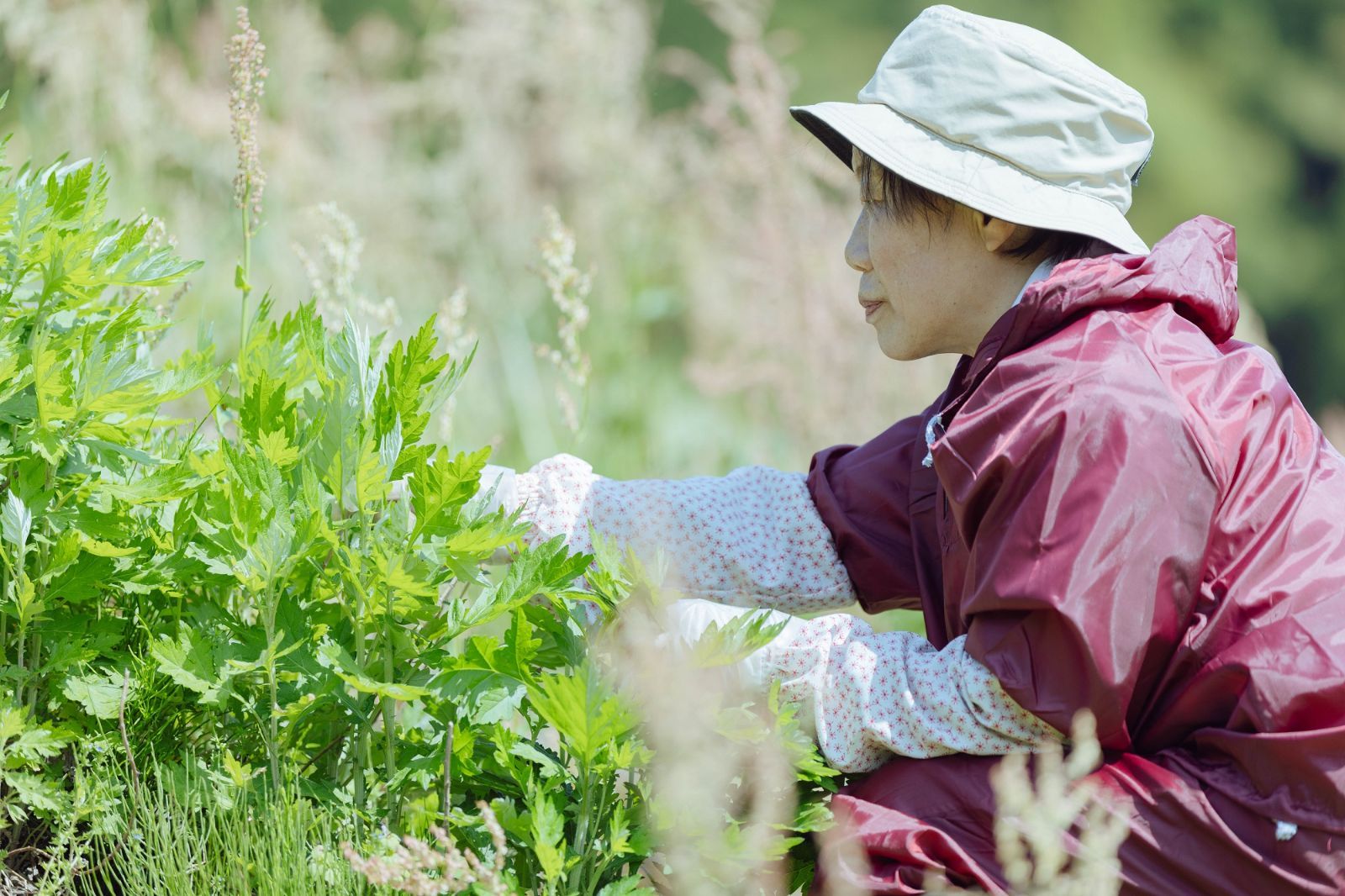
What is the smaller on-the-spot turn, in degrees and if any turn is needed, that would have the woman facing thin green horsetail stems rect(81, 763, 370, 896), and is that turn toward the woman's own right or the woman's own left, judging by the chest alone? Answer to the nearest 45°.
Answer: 0° — they already face it

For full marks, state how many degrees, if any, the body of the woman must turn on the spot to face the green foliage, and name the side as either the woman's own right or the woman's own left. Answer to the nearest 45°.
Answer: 0° — they already face it

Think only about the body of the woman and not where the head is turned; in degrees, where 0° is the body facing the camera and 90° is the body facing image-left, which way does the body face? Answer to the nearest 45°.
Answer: approximately 90°
